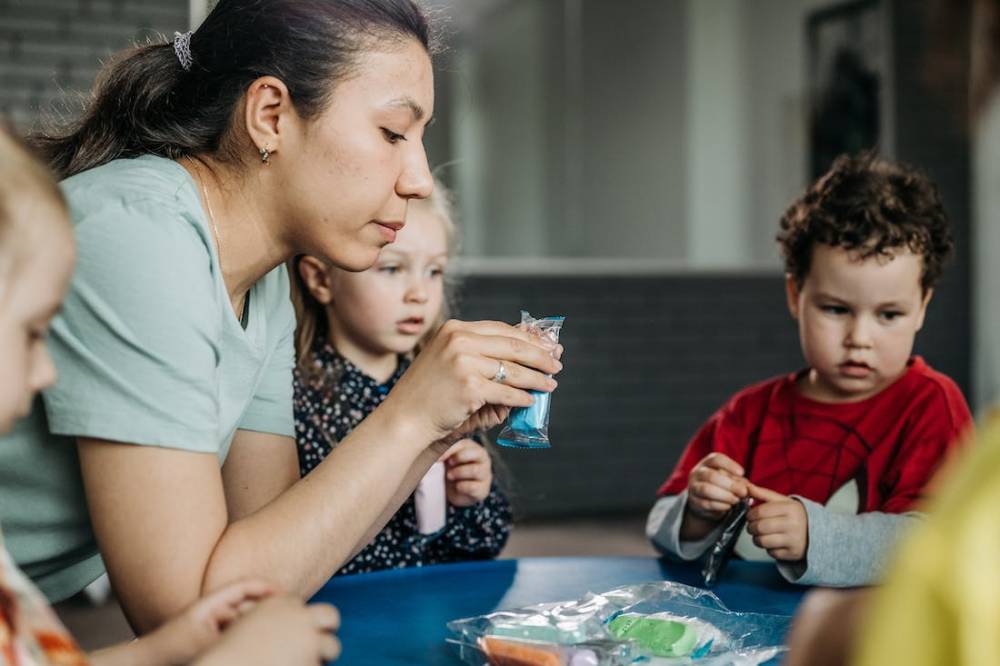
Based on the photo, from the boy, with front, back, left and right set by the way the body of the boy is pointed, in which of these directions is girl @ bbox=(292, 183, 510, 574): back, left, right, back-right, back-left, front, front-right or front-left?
right

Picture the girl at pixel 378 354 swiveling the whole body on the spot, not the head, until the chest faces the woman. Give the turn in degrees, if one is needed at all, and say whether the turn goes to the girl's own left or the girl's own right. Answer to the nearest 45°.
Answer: approximately 45° to the girl's own right

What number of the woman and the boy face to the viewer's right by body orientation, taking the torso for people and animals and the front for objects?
1

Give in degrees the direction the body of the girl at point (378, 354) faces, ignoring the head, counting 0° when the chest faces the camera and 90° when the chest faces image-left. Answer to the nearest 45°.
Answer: approximately 315°

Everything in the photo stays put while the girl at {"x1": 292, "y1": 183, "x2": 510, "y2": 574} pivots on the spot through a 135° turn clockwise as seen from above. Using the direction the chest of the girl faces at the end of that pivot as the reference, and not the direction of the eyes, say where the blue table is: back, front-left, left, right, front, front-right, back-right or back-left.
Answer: left

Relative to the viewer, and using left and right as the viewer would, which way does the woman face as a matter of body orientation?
facing to the right of the viewer

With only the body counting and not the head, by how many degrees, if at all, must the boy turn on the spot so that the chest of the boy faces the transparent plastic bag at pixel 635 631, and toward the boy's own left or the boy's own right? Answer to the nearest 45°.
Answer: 0° — they already face it

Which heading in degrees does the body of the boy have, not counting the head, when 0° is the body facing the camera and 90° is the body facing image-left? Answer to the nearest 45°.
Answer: approximately 0°

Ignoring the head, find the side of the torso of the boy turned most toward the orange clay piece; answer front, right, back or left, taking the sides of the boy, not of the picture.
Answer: front

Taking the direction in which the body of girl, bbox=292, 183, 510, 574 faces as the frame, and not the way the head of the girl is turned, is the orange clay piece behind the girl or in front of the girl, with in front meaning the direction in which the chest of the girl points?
in front

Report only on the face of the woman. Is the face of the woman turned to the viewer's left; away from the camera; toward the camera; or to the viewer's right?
to the viewer's right

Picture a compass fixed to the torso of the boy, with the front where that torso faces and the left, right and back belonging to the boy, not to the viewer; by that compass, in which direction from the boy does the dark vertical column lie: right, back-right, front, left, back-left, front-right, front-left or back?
back
